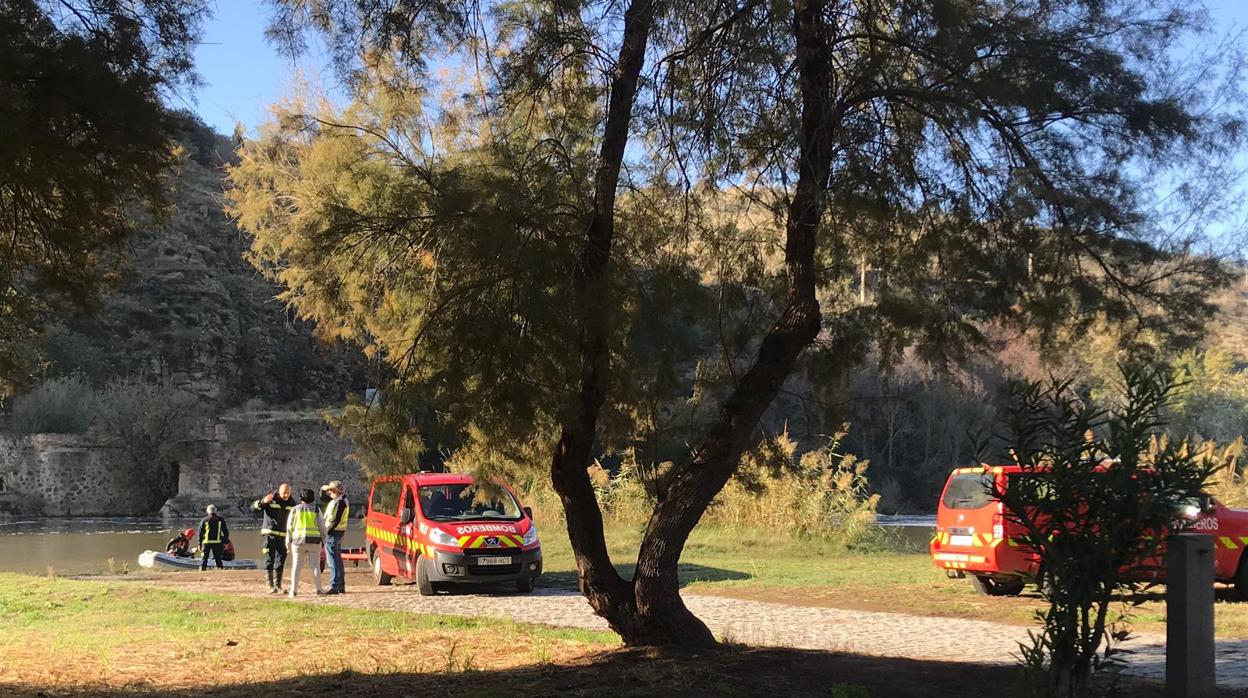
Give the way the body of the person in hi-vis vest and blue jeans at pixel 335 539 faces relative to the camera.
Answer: to the viewer's left

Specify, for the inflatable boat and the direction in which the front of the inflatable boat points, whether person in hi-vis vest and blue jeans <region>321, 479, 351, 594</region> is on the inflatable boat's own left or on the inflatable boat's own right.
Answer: on the inflatable boat's own left

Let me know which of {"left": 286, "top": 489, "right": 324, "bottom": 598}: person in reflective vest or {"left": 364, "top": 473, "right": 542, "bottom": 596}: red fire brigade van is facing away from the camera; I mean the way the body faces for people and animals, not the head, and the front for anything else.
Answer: the person in reflective vest

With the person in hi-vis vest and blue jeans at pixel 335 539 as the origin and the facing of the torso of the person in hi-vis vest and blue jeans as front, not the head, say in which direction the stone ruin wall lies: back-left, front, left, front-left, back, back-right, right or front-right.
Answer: right

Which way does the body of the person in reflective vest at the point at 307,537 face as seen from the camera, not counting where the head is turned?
away from the camera

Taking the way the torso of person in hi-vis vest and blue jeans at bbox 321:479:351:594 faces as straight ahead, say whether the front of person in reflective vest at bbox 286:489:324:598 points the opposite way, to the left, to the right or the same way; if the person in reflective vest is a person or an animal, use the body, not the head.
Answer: to the right

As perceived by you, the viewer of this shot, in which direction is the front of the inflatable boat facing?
facing to the left of the viewer

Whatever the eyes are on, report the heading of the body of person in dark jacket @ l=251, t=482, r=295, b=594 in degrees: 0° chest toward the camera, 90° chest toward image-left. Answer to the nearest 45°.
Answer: approximately 315°
